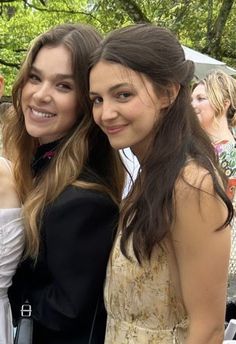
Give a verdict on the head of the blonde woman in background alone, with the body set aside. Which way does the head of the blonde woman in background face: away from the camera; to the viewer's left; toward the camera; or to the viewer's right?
to the viewer's left

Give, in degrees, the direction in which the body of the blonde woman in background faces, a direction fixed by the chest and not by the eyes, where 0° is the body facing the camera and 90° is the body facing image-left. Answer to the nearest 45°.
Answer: approximately 45°

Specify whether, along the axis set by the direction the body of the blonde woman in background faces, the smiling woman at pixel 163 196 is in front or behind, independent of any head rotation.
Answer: in front

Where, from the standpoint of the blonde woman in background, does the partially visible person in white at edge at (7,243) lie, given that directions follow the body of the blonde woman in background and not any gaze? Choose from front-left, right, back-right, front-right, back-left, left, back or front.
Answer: front-left

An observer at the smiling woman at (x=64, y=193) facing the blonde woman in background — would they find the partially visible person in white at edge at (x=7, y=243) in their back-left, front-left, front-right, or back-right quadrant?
back-left

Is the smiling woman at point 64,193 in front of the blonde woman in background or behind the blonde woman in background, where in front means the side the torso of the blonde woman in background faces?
in front
